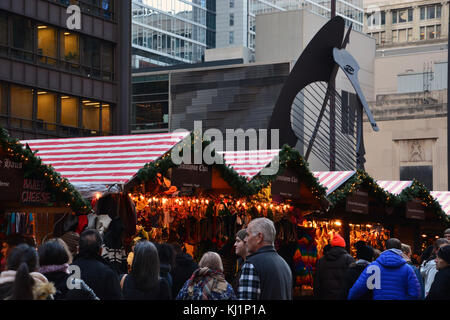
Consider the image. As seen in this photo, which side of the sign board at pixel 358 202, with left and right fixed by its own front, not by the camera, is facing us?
front

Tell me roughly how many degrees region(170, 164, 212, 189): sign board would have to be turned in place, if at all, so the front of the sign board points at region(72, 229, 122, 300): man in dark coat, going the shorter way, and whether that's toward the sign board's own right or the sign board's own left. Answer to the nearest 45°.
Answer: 0° — it already faces them

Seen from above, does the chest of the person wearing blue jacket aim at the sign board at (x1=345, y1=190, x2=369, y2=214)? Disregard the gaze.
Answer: yes

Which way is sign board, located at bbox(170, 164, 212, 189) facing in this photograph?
toward the camera

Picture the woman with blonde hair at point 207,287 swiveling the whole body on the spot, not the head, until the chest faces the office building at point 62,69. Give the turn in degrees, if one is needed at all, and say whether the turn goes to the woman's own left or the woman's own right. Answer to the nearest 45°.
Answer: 0° — they already face it

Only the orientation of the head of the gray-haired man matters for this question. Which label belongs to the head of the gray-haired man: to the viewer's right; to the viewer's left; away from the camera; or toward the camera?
to the viewer's left

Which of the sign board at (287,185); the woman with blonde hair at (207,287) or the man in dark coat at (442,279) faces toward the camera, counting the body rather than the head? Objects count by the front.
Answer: the sign board

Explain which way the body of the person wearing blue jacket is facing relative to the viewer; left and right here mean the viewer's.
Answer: facing away from the viewer

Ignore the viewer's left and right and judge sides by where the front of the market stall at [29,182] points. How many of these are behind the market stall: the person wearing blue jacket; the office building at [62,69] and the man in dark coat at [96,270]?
1

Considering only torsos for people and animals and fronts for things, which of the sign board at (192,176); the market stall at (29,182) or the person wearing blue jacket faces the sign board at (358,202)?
the person wearing blue jacket

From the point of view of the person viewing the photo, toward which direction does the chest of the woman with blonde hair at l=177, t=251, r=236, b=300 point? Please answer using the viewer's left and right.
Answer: facing away from the viewer

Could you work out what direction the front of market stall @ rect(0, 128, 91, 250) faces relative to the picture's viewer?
facing the viewer

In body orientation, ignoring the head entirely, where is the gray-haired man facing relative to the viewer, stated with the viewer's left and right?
facing away from the viewer and to the left of the viewer

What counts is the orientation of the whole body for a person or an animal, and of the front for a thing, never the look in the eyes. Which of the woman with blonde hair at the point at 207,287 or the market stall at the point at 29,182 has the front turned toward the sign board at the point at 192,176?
the woman with blonde hair

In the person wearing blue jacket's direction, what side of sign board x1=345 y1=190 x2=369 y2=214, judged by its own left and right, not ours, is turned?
front

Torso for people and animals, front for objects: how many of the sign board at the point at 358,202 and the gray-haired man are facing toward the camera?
1
